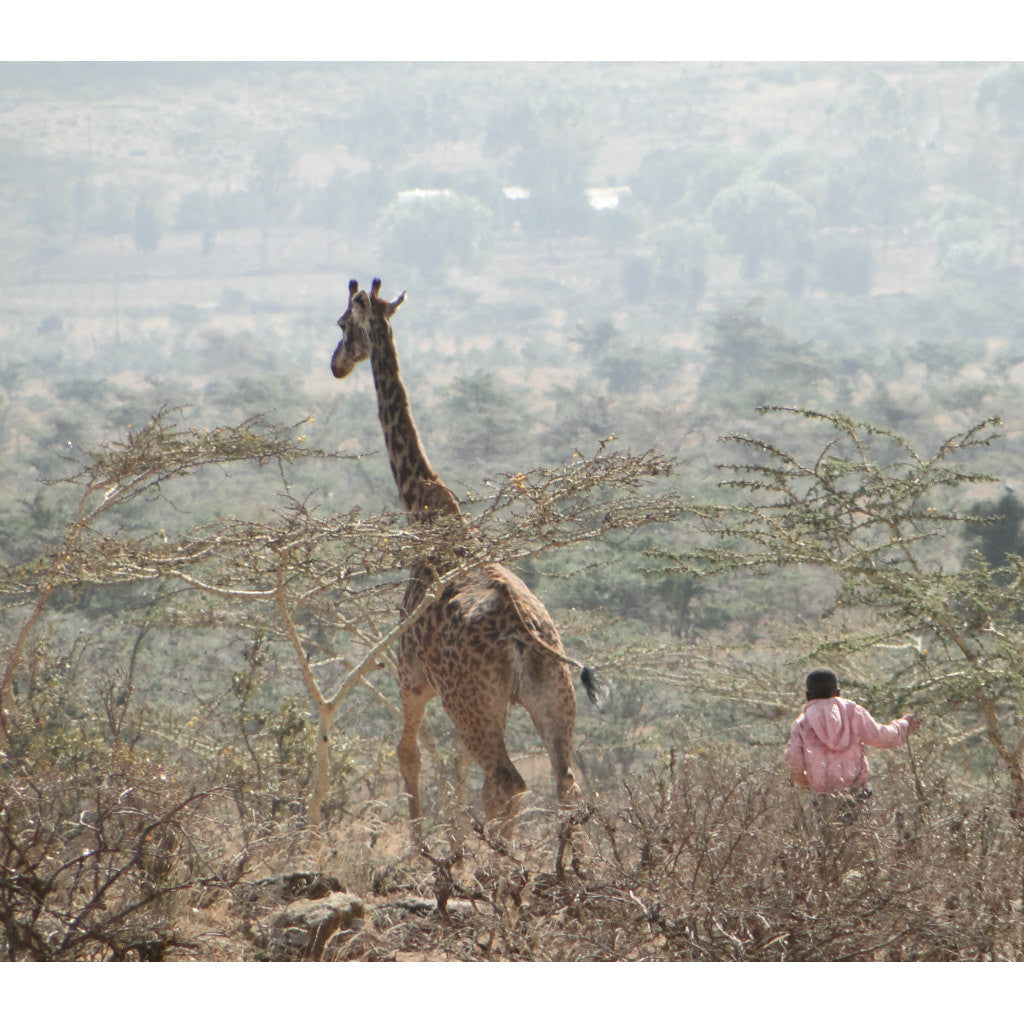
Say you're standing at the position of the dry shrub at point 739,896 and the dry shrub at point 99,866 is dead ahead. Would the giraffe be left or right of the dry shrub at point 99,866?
right

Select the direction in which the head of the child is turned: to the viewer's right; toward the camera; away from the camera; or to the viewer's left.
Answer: away from the camera

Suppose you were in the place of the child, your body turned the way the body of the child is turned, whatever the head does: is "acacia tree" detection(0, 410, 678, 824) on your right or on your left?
on your left

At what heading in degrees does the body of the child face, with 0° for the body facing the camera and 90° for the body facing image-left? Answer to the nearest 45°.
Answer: approximately 180°

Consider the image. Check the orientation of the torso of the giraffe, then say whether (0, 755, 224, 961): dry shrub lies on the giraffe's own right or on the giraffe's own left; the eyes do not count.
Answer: on the giraffe's own left

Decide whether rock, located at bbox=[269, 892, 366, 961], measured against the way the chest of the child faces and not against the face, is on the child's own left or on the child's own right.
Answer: on the child's own left

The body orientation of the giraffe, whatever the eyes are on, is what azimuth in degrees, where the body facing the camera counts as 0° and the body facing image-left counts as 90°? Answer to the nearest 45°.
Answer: approximately 135°

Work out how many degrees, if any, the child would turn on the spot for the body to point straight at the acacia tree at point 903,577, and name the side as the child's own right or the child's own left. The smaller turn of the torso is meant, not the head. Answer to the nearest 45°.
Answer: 0° — they already face it

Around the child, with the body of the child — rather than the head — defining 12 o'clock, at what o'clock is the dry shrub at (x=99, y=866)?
The dry shrub is roughly at 8 o'clock from the child.

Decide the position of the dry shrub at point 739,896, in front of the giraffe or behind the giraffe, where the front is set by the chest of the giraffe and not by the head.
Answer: behind

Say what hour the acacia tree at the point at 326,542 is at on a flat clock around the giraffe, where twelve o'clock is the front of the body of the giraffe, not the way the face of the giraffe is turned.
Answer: The acacia tree is roughly at 10 o'clock from the giraffe.
